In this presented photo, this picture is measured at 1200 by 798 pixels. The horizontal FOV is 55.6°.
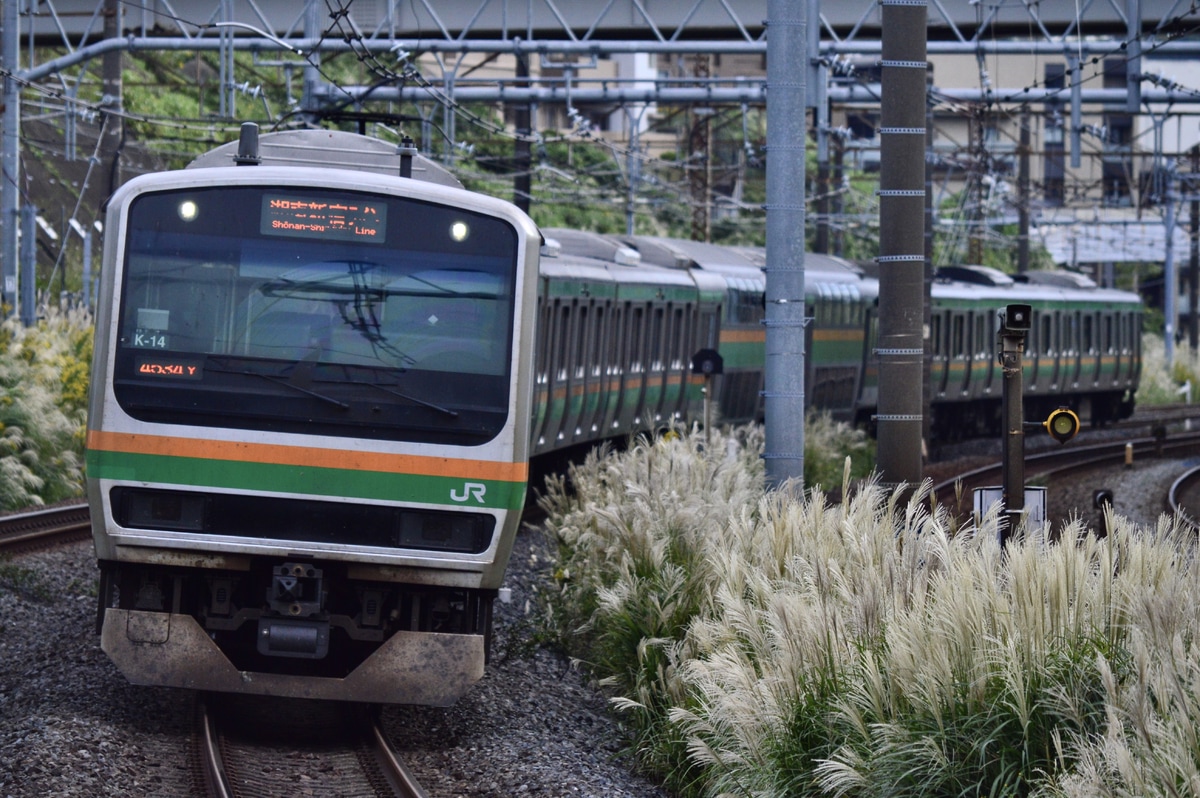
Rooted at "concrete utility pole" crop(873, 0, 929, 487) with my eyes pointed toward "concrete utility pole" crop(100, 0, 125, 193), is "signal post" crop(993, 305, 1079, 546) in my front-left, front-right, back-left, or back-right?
back-right

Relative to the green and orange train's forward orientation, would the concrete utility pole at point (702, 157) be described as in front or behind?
behind

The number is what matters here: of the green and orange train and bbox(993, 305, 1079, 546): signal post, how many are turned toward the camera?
2

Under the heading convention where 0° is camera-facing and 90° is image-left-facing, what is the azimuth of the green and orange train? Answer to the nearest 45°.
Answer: approximately 0°

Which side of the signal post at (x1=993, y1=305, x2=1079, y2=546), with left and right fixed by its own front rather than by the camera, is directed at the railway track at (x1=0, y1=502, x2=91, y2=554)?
right

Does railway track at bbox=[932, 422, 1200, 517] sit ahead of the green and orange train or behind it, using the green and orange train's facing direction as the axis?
behind

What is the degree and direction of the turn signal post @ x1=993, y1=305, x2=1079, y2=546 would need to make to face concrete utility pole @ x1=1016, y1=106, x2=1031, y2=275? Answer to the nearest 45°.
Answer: approximately 180°

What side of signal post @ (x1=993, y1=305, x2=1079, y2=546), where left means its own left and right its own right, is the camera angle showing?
front
